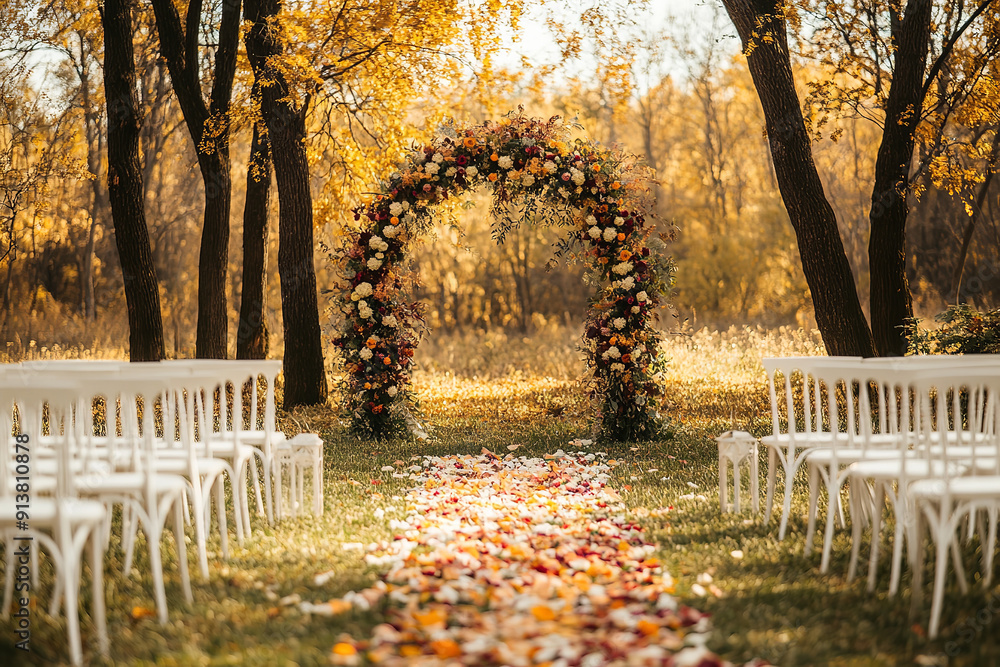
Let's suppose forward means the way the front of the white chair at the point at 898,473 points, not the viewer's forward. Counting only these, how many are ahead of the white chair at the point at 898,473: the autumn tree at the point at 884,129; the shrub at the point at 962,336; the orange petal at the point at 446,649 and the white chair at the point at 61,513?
2
